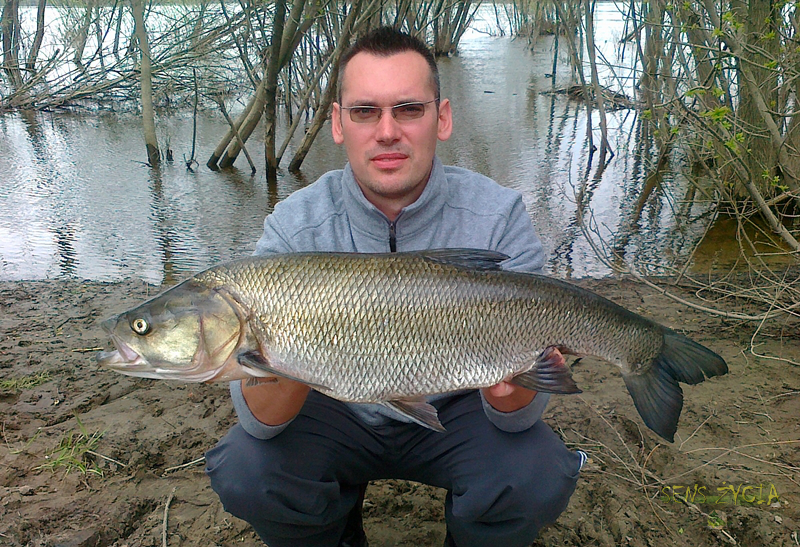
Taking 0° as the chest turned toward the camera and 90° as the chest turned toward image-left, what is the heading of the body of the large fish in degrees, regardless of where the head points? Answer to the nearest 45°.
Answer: approximately 90°

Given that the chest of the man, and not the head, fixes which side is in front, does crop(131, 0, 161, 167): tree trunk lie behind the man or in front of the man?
behind

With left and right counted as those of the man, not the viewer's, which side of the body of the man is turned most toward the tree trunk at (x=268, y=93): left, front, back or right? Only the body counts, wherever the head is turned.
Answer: back

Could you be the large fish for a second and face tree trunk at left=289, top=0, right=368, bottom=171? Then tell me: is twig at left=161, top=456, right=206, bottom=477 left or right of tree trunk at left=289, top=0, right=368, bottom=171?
left

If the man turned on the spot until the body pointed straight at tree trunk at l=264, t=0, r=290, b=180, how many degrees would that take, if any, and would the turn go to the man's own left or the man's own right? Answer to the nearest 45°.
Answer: approximately 180°

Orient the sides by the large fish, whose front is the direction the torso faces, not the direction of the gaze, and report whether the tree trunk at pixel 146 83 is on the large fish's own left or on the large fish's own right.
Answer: on the large fish's own right

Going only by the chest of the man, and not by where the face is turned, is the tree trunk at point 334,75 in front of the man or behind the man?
behind

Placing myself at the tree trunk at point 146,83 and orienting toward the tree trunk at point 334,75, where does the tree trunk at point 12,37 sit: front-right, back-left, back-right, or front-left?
back-left

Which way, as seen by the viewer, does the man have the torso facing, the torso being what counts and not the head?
toward the camera

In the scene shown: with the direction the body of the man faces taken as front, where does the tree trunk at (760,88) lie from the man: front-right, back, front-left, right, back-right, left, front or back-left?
back-left
